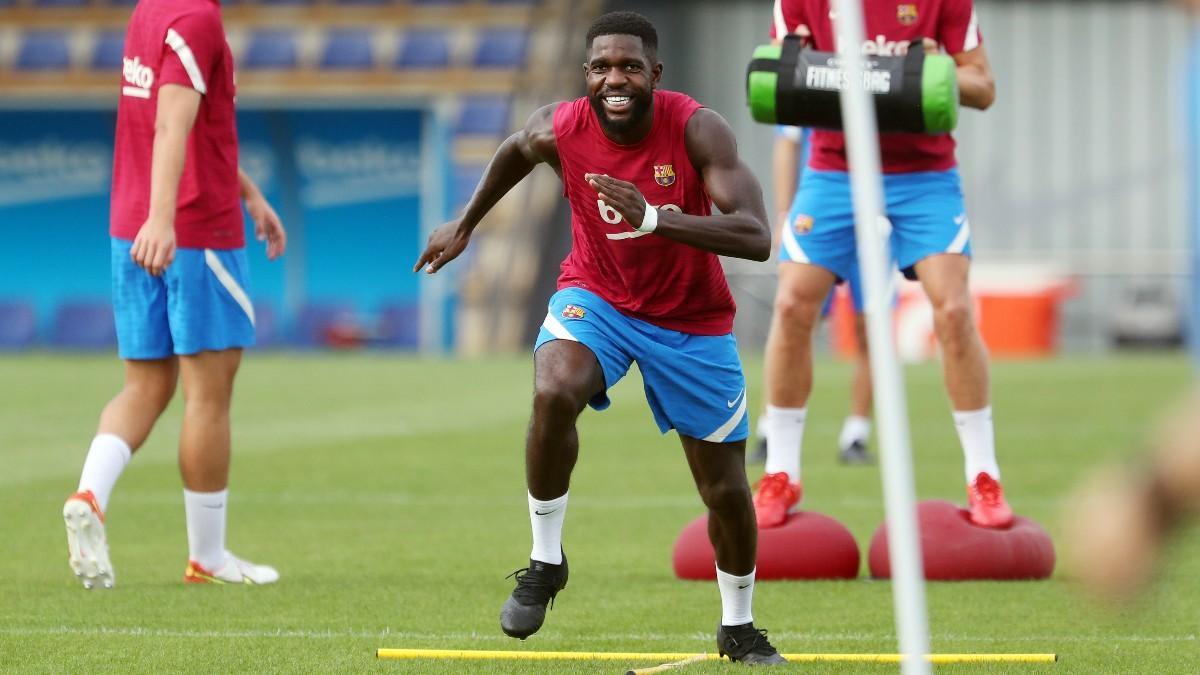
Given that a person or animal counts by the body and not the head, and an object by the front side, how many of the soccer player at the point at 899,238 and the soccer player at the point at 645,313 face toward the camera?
2

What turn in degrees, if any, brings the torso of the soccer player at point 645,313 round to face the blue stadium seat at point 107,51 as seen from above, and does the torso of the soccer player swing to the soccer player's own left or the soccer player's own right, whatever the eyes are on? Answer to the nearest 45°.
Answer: approximately 180°

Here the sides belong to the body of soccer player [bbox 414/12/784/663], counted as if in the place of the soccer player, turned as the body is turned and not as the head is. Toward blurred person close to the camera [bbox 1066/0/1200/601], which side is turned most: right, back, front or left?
front

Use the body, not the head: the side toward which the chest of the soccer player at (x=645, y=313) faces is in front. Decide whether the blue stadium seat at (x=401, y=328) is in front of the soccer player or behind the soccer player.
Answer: behind

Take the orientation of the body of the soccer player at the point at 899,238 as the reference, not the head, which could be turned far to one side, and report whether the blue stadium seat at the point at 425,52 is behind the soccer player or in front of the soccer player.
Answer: behind

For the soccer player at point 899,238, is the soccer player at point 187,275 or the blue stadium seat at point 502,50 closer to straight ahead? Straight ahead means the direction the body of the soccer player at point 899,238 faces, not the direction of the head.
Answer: the soccer player

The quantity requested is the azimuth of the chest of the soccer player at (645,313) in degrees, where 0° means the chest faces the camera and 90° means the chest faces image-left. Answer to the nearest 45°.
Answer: approximately 0°

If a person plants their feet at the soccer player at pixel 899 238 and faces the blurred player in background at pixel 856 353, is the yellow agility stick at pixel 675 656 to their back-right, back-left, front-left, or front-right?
back-left

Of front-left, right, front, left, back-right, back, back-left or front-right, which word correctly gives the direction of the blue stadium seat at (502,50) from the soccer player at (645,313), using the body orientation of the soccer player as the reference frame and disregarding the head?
back

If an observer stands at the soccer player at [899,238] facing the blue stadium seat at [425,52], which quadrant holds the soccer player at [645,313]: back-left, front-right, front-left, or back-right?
back-left

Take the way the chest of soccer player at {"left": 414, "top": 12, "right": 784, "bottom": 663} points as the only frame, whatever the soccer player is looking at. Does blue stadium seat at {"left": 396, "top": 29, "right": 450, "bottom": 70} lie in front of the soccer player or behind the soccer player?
behind

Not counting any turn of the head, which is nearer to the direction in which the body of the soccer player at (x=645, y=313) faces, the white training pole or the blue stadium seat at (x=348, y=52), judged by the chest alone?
the white training pole

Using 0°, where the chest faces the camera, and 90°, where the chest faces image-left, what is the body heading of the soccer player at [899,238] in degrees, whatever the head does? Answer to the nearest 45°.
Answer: approximately 0°
